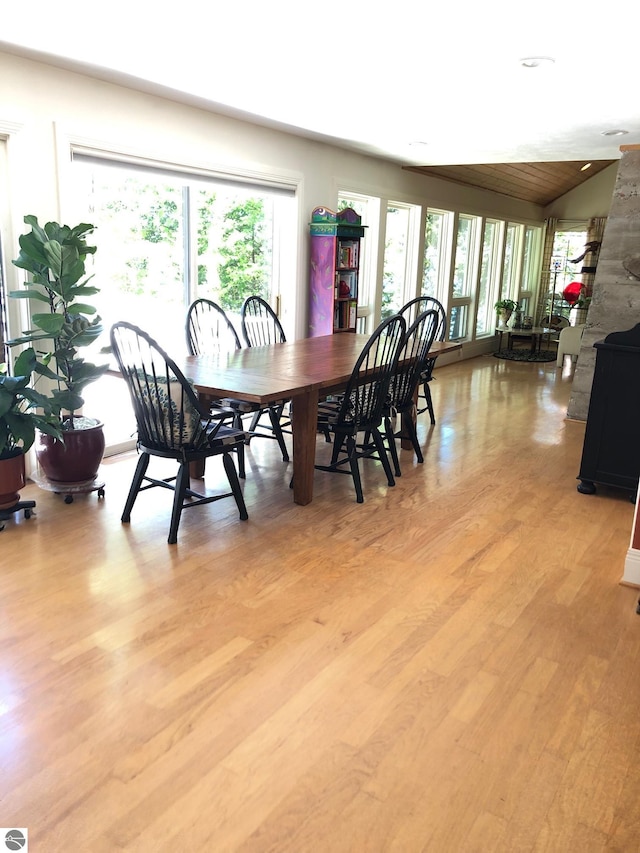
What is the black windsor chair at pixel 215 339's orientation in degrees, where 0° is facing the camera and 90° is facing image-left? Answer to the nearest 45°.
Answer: approximately 315°

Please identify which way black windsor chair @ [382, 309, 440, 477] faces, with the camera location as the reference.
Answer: facing away from the viewer and to the left of the viewer

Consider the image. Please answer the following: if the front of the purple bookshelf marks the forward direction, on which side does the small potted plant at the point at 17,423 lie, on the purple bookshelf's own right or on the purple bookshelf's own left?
on the purple bookshelf's own right

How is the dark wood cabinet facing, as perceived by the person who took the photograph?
facing to the left of the viewer

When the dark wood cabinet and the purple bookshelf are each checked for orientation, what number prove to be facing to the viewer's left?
1

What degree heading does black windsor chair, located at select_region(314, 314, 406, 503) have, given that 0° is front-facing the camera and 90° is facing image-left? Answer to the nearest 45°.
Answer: approximately 135°

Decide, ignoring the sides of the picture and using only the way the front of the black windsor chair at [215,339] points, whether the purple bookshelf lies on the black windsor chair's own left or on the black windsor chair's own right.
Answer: on the black windsor chair's own left

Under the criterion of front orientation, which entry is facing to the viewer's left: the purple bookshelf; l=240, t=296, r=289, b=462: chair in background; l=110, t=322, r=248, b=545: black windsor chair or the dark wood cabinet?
the dark wood cabinet

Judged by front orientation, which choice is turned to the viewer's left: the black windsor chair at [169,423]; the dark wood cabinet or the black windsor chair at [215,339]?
the dark wood cabinet

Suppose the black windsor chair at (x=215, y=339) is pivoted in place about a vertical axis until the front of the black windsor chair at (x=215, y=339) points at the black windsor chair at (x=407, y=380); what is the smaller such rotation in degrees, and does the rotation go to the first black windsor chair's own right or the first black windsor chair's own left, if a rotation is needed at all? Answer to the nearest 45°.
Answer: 0° — it already faces it

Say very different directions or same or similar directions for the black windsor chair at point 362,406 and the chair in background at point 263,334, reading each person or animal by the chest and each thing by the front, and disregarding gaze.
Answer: very different directions
